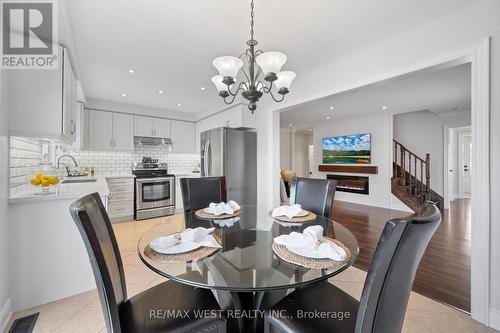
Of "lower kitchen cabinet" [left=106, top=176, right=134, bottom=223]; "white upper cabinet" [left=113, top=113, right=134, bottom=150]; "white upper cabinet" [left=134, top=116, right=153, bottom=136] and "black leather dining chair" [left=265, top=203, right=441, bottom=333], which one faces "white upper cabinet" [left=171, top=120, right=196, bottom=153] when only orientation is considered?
the black leather dining chair

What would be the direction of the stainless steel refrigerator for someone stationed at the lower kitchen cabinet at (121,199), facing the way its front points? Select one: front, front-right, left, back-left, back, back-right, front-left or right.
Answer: front-left

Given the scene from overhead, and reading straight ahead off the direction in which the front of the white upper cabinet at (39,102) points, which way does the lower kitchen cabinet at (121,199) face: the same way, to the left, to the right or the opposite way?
to the right

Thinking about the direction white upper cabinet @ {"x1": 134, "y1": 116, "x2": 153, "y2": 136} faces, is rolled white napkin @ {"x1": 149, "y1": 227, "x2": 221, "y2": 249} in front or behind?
in front

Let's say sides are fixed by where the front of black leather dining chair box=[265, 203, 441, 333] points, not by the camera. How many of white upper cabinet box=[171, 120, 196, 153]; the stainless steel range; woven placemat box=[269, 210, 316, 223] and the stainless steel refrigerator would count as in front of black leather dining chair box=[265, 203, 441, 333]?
4

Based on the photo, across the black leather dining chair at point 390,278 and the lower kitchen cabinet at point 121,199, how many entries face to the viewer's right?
0

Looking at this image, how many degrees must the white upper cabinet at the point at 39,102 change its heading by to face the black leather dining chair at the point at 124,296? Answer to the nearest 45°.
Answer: approximately 90° to its right

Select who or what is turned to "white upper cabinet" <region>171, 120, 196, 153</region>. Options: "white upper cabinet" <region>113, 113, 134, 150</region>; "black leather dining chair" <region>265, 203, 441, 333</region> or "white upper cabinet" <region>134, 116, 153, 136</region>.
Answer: the black leather dining chair

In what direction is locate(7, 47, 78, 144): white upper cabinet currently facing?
to the viewer's right

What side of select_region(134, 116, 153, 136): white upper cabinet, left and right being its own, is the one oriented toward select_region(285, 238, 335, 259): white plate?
front

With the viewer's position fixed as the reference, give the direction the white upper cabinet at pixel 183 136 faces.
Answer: facing the viewer

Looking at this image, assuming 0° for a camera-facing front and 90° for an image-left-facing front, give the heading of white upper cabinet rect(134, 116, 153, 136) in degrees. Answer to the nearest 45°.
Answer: approximately 0°

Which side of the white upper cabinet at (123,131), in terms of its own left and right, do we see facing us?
front

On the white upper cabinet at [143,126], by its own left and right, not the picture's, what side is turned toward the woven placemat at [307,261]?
front

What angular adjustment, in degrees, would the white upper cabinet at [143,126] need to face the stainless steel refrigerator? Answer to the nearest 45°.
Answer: approximately 45° to its left

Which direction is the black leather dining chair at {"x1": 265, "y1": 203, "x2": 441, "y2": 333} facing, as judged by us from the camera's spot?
facing away from the viewer and to the left of the viewer
